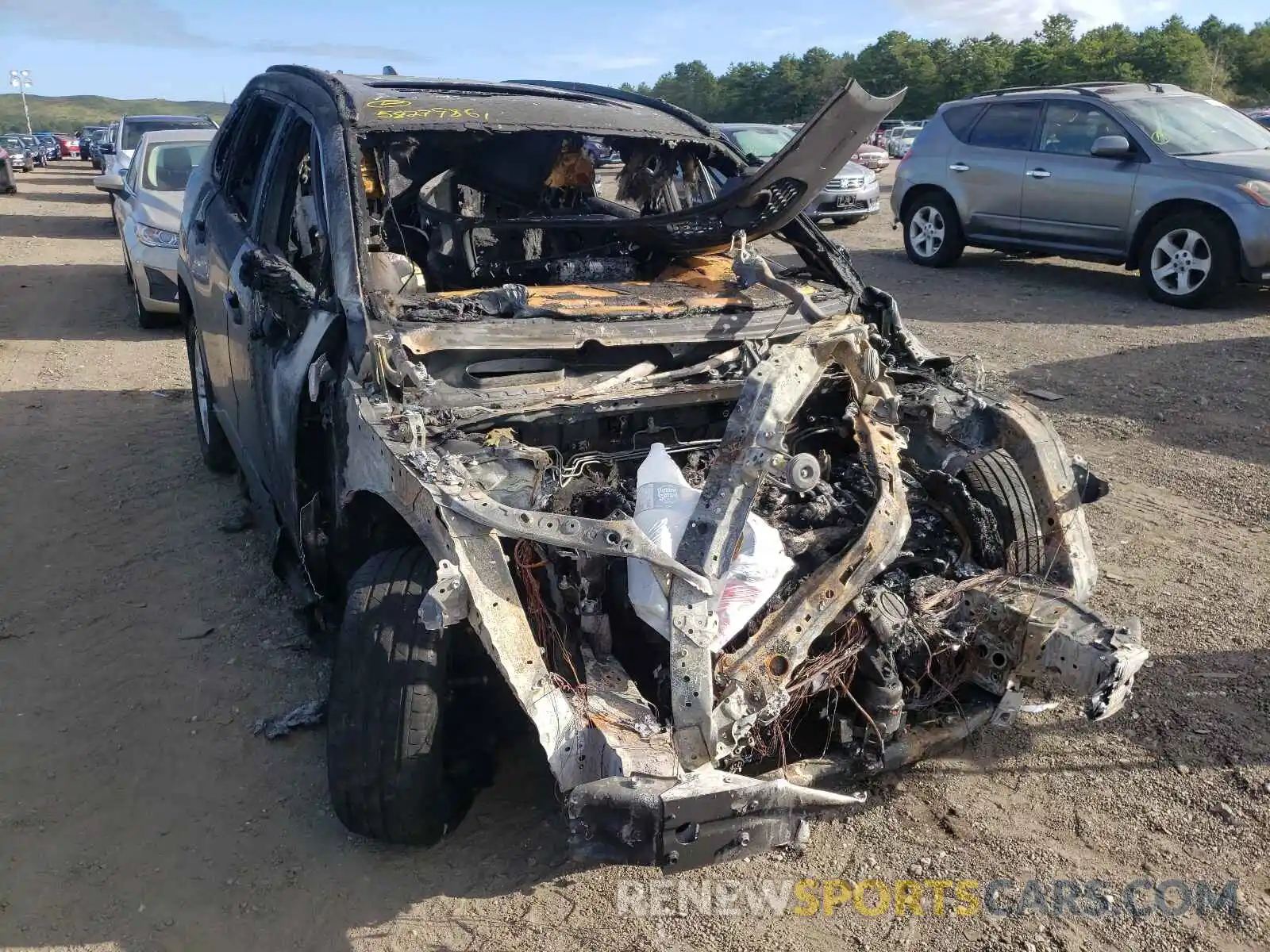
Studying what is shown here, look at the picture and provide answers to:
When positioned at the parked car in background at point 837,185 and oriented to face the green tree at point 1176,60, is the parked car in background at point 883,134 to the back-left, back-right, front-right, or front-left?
front-left

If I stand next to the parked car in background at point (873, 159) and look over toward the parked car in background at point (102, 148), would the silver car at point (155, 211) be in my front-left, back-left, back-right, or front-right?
front-left

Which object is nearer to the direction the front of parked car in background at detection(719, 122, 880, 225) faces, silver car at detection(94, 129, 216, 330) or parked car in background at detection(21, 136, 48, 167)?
the silver car

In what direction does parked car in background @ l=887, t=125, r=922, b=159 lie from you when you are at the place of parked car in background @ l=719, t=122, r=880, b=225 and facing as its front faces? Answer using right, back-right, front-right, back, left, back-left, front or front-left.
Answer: back-left

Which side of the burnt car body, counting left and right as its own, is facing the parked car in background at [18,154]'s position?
back

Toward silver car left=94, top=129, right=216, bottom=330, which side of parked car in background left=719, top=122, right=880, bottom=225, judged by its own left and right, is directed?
right

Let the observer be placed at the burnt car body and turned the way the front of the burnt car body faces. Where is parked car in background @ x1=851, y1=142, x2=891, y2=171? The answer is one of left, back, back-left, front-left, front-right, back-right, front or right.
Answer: back-left

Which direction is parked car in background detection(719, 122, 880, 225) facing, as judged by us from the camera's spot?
facing the viewer and to the right of the viewer

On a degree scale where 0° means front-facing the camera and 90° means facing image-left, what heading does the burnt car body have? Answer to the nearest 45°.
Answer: approximately 315°

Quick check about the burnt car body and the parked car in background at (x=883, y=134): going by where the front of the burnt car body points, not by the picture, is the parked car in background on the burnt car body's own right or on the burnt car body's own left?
on the burnt car body's own left

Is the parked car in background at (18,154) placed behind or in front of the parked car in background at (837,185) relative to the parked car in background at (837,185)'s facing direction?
behind

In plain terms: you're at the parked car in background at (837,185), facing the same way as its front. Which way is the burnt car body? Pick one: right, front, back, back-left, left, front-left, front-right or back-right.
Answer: front-right

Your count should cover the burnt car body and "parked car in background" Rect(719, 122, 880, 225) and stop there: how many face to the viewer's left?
0

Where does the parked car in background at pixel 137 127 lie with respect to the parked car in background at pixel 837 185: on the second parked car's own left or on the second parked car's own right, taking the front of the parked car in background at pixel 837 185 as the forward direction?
on the second parked car's own right

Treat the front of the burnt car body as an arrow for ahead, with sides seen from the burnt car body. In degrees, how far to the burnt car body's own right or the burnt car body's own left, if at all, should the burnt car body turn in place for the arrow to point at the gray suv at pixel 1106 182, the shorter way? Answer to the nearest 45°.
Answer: approximately 90° to the burnt car body's own left

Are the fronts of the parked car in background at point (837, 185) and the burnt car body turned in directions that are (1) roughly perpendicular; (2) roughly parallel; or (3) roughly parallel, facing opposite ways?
roughly parallel
